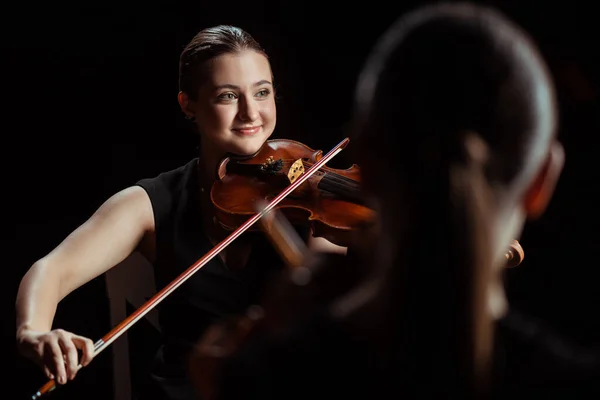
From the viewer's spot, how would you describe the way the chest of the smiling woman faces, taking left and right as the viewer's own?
facing the viewer and to the right of the viewer

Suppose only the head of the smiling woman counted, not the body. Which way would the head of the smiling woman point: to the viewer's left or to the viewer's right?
to the viewer's right
